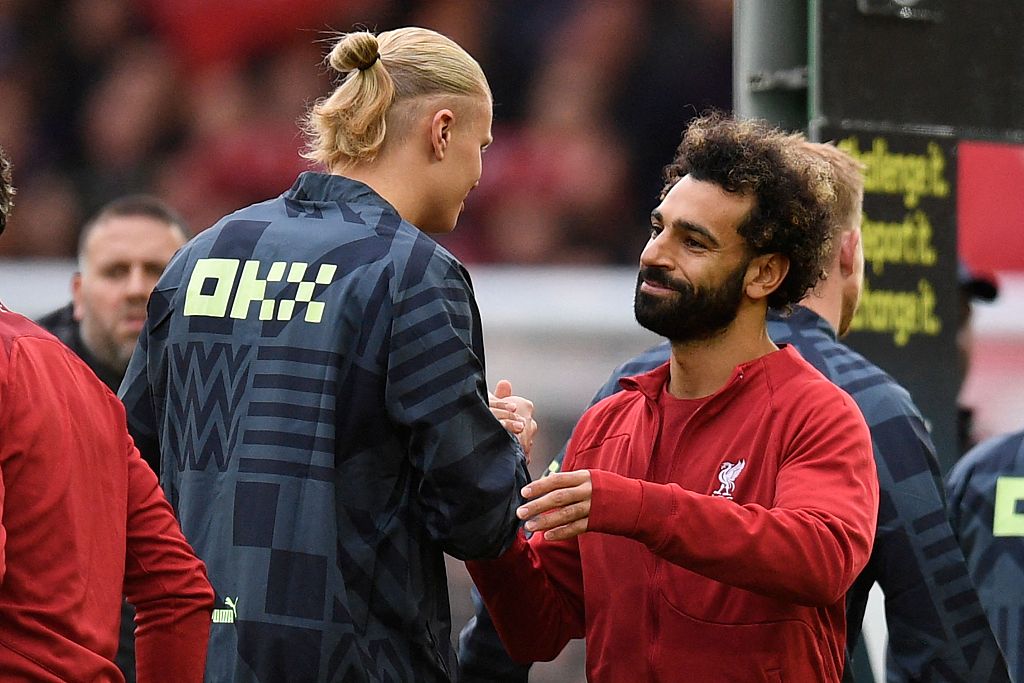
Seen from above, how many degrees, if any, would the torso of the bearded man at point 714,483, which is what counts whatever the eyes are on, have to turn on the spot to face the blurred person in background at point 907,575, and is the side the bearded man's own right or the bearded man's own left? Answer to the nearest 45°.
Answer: approximately 180°

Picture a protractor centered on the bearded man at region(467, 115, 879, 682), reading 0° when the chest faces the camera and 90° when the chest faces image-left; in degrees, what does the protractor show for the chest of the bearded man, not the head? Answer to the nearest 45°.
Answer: approximately 45°

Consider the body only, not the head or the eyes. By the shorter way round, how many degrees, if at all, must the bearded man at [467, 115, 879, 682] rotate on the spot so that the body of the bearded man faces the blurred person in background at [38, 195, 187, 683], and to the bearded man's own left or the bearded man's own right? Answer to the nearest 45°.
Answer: approximately 90° to the bearded man's own right

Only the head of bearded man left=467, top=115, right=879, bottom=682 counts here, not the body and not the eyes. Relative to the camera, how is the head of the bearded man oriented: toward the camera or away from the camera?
toward the camera

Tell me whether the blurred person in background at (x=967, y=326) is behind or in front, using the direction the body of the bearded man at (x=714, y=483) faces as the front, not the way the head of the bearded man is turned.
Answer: behind

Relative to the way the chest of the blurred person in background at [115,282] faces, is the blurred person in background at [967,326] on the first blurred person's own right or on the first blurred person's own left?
on the first blurred person's own left

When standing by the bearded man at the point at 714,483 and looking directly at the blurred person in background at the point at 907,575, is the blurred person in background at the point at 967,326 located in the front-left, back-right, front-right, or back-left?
front-left

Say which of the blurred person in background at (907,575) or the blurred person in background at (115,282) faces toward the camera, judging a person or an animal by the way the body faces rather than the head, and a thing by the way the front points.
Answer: the blurred person in background at (115,282)

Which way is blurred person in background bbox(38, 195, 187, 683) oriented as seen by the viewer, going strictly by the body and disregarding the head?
toward the camera

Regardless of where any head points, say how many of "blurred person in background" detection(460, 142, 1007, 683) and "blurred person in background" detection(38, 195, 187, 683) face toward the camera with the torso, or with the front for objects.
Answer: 1

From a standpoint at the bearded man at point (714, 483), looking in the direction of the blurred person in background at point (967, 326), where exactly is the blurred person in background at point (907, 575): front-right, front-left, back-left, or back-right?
front-right

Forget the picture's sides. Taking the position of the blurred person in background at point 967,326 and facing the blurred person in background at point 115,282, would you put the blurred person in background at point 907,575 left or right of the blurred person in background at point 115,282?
left

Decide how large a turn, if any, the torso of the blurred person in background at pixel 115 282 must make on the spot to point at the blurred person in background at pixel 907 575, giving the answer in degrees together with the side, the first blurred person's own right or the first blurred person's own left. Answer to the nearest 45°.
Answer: approximately 45° to the first blurred person's own left
